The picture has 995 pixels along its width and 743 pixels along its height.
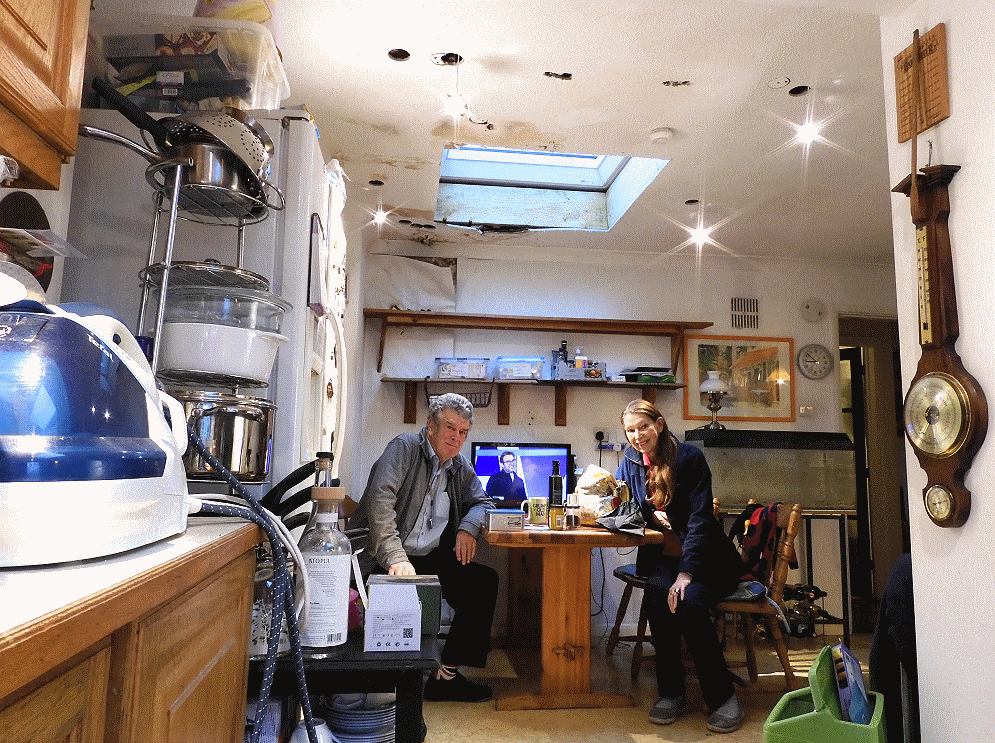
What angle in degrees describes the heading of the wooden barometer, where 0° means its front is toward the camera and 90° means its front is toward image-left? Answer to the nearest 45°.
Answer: approximately 45°

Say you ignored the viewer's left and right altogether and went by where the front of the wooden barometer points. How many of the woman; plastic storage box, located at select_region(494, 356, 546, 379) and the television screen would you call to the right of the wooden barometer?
3

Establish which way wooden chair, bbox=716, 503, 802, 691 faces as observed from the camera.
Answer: facing to the left of the viewer

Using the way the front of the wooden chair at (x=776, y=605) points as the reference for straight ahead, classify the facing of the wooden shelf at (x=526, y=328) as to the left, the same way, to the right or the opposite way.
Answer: to the left

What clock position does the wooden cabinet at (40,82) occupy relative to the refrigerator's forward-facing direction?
The wooden cabinet is roughly at 4 o'clock from the refrigerator.

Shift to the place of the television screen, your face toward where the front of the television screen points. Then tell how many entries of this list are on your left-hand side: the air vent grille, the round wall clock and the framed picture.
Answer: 3

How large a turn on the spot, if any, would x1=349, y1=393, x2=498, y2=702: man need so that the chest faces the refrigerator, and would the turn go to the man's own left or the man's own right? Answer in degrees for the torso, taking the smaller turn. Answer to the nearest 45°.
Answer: approximately 45° to the man's own right

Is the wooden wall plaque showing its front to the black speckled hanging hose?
yes

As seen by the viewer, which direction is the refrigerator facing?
to the viewer's right
